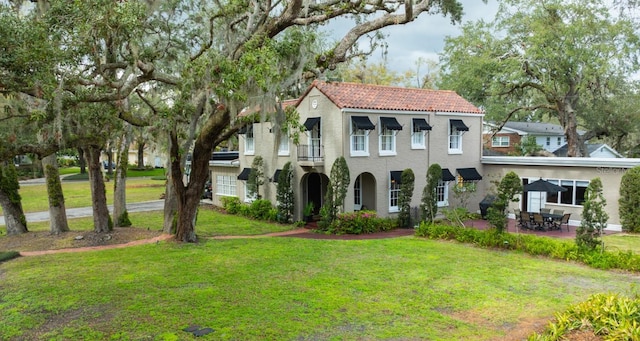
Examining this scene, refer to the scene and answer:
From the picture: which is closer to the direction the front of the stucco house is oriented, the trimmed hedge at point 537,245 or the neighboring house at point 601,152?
the trimmed hedge

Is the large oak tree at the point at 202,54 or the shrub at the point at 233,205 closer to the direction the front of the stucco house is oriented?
the large oak tree

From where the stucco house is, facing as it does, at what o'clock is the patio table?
The patio table is roughly at 8 o'clock from the stucco house.

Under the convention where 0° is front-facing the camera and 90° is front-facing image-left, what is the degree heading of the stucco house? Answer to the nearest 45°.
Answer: approximately 45°

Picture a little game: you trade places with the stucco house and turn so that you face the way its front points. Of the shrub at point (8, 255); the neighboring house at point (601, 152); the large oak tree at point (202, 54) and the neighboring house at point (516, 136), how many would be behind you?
2

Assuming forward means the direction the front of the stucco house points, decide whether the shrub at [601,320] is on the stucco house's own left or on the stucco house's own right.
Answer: on the stucco house's own left

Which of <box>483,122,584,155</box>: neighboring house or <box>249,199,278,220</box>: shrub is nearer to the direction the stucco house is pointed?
the shrub

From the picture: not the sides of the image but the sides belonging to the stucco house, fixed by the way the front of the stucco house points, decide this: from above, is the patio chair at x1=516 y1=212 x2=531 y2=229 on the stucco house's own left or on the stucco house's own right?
on the stucco house's own left

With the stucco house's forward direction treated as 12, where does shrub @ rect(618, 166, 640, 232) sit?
The shrub is roughly at 8 o'clock from the stucco house.

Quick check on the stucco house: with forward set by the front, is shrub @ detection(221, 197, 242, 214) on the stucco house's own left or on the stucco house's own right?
on the stucco house's own right

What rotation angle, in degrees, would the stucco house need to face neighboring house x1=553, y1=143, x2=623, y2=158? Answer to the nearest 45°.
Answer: approximately 180°

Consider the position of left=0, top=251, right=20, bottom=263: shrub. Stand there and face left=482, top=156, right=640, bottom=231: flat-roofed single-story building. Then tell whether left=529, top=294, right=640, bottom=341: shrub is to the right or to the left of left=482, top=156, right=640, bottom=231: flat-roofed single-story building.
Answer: right
